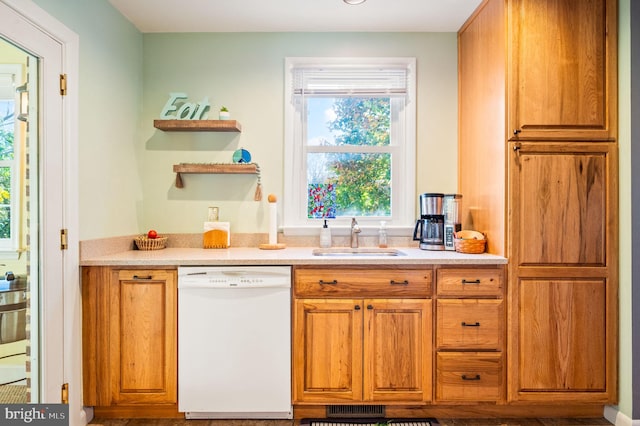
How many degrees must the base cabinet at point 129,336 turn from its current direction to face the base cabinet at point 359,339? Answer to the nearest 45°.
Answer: approximately 45° to its left

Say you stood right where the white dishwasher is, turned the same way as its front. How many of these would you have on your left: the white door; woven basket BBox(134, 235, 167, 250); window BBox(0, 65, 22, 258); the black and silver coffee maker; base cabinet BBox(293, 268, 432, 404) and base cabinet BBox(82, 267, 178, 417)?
2

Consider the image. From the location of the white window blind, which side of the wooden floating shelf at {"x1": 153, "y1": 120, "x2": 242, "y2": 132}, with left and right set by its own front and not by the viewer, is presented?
left

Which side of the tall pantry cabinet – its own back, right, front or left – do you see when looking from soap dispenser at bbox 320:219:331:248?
right

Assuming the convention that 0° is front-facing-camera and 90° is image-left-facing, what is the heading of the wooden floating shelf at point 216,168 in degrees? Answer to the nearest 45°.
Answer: approximately 0°

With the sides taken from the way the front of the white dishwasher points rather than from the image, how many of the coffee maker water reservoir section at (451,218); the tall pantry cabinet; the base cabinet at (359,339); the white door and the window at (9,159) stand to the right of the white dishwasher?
2
